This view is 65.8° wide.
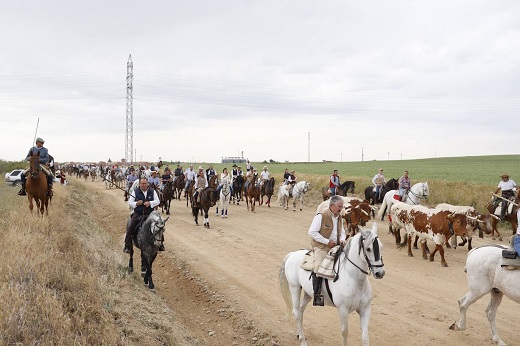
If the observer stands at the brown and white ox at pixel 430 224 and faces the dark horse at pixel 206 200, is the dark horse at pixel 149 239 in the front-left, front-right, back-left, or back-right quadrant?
front-left

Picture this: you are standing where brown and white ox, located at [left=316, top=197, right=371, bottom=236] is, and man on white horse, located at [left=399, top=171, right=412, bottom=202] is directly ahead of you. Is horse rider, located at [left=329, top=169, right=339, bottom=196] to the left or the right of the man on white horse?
left

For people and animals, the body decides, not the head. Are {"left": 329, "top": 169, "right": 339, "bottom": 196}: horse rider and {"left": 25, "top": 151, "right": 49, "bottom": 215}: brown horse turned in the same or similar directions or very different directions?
same or similar directions

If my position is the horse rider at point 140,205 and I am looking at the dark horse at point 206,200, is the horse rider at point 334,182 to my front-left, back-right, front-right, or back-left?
front-right

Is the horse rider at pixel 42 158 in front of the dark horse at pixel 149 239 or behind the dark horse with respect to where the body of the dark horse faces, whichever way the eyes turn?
behind

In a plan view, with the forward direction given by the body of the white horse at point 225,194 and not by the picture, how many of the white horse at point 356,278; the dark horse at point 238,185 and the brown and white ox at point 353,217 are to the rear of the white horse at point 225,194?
1

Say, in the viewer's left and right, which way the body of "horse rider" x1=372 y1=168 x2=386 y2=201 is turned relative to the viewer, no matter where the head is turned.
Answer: facing the viewer and to the right of the viewer

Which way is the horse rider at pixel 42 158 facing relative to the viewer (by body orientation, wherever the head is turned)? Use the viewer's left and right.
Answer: facing the viewer

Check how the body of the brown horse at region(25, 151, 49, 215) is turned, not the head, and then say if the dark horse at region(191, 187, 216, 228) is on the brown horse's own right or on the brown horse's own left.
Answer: on the brown horse's own left

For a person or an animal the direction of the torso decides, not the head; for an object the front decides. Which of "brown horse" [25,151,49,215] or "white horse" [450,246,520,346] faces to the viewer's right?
the white horse

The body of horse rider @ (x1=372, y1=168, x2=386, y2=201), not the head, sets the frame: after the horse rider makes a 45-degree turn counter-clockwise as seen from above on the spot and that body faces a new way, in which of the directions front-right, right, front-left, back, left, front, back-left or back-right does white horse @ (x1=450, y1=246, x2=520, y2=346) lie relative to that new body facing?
right

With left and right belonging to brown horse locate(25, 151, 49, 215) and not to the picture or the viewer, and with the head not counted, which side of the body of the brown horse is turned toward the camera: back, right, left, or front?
front

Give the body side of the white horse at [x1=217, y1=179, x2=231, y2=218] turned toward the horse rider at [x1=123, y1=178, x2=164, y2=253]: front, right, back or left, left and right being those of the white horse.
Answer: front

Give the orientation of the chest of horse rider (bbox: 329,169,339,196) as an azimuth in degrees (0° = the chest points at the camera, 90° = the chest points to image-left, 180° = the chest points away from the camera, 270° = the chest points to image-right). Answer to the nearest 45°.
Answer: approximately 315°
